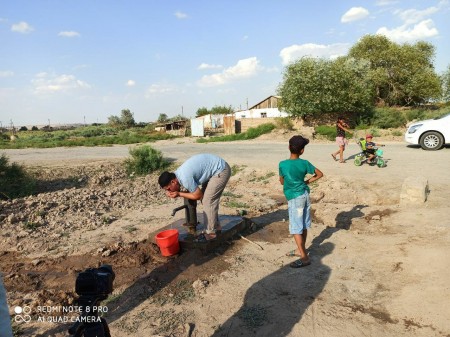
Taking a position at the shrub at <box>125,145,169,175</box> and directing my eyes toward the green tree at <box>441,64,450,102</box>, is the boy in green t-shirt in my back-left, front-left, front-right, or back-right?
back-right

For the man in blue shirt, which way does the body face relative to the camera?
to the viewer's left

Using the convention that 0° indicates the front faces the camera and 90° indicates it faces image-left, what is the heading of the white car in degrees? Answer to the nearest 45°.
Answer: approximately 90°

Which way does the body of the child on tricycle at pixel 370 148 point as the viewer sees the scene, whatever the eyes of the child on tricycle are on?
to the viewer's right

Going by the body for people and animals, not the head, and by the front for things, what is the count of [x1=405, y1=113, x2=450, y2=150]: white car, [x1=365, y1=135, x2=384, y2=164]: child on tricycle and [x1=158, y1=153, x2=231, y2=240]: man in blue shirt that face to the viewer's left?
2

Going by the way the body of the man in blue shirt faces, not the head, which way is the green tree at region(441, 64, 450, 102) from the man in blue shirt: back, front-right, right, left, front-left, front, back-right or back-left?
back-right
